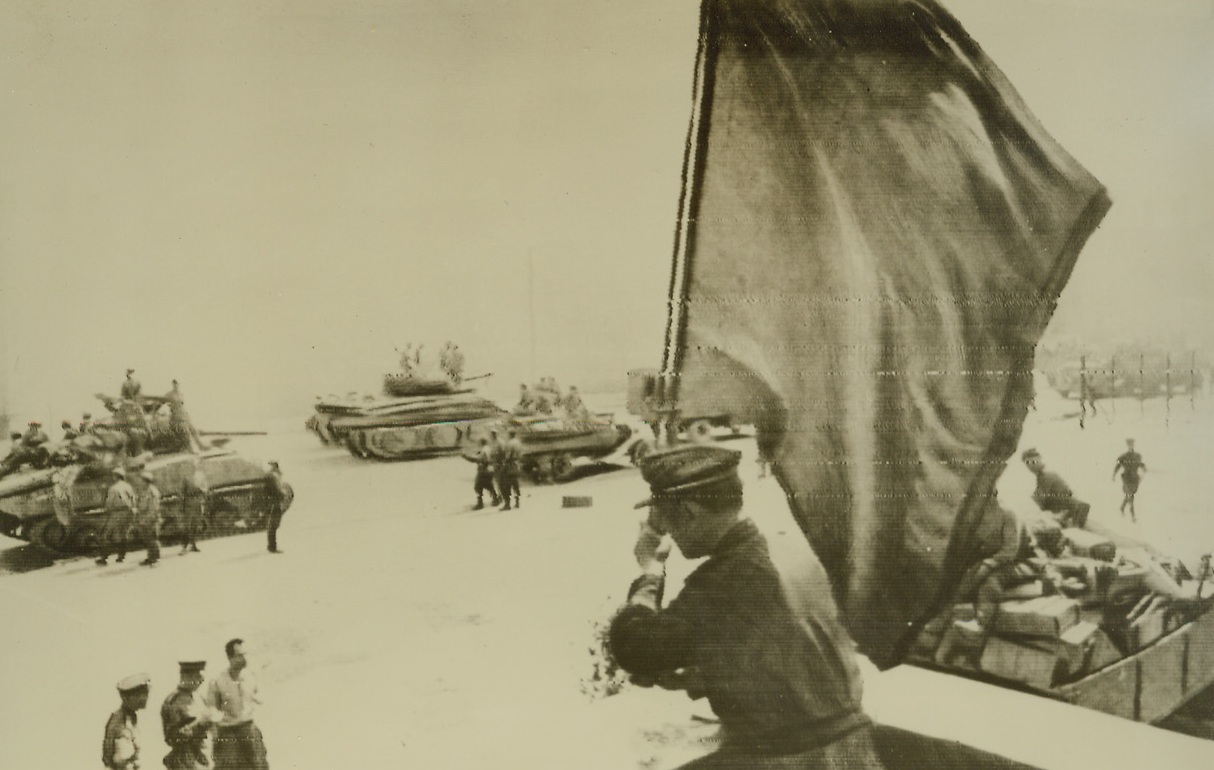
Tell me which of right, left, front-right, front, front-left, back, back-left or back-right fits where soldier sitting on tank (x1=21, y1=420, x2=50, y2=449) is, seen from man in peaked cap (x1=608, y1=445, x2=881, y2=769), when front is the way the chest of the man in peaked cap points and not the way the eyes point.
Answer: front-left

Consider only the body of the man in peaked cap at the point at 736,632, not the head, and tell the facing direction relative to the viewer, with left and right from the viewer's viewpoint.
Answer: facing away from the viewer and to the left of the viewer

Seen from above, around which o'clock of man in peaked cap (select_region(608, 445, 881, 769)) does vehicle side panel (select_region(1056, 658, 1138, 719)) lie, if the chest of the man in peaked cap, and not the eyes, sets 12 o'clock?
The vehicle side panel is roughly at 4 o'clock from the man in peaked cap.
